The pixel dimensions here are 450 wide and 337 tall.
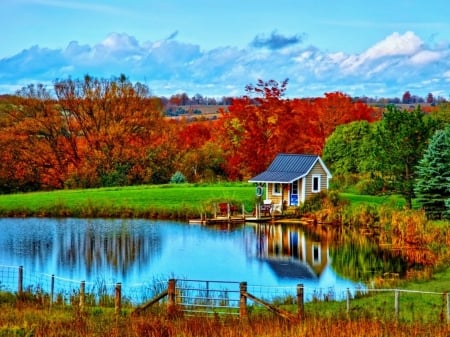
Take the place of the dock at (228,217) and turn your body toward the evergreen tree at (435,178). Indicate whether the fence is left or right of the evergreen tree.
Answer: right

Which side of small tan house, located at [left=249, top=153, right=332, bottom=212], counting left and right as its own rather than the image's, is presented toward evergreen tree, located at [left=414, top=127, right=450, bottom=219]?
left

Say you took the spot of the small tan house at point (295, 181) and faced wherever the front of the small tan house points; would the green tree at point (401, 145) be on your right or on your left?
on your left

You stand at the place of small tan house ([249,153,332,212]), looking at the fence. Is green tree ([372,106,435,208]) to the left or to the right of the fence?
left

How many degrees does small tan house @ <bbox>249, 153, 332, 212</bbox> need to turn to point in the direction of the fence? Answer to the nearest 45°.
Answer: approximately 45° to its left

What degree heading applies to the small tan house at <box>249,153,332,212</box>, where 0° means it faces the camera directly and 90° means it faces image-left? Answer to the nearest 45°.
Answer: approximately 45°

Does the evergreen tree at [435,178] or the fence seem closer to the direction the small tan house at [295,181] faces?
the fence
